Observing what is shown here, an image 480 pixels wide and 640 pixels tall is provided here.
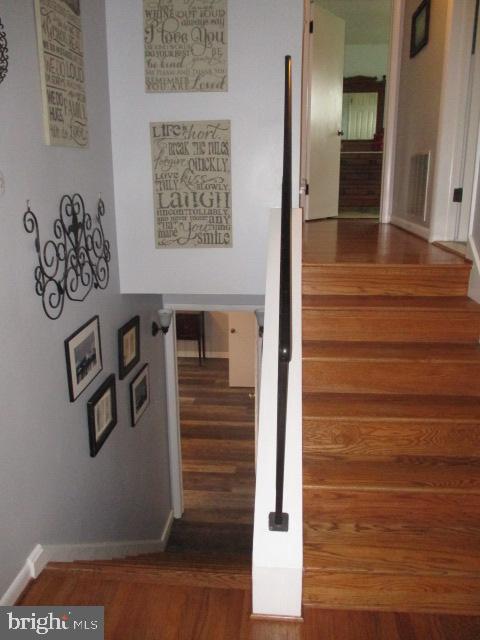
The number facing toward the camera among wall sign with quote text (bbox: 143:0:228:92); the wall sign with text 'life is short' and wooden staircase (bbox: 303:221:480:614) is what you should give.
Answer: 3

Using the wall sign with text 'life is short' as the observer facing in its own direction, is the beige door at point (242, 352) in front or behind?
behind

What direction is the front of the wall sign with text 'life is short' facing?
toward the camera

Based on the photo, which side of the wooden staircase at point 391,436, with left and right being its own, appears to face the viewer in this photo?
front

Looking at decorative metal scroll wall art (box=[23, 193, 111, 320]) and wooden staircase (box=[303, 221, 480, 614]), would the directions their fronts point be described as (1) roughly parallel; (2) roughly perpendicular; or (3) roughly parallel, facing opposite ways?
roughly perpendicular

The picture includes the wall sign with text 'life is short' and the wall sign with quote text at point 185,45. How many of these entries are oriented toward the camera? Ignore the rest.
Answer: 2

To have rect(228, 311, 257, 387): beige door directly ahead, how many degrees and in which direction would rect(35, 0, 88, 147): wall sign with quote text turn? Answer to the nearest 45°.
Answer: approximately 90° to its left

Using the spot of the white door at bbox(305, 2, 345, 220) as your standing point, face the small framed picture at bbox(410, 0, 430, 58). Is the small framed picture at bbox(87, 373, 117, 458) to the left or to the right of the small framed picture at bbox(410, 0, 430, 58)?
right

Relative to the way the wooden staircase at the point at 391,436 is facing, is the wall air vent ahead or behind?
behind

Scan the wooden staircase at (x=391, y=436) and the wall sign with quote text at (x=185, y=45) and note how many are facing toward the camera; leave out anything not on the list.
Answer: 2

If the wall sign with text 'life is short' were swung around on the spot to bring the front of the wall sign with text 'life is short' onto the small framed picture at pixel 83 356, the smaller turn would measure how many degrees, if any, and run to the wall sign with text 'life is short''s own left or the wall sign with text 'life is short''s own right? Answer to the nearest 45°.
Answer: approximately 45° to the wall sign with text 'life is short''s own right
